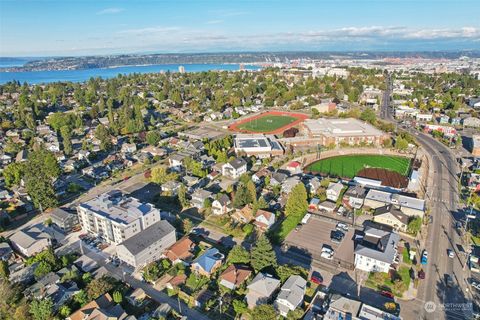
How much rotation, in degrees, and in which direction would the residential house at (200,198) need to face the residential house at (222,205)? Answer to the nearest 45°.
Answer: approximately 90° to its left

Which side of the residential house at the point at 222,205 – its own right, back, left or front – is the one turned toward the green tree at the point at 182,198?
right

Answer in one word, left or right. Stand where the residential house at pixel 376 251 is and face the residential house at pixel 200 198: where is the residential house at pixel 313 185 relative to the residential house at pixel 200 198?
right

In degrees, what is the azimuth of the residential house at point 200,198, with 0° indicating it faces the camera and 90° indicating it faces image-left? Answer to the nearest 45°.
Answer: approximately 45°

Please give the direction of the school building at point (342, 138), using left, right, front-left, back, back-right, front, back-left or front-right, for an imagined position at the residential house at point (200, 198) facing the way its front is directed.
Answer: back

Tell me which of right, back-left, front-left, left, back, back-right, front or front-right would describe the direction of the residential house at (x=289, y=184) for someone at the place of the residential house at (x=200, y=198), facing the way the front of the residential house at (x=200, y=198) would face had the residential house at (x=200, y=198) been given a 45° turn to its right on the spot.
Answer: back

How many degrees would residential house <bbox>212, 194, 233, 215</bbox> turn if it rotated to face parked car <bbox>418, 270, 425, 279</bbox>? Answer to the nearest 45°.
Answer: approximately 90° to its left

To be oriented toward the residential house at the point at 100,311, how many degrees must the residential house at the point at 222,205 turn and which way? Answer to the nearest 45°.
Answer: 0° — it already faces it

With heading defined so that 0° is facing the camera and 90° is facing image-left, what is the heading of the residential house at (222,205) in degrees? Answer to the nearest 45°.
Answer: approximately 45°

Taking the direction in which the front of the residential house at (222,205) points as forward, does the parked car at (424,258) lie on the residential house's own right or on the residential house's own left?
on the residential house's own left
